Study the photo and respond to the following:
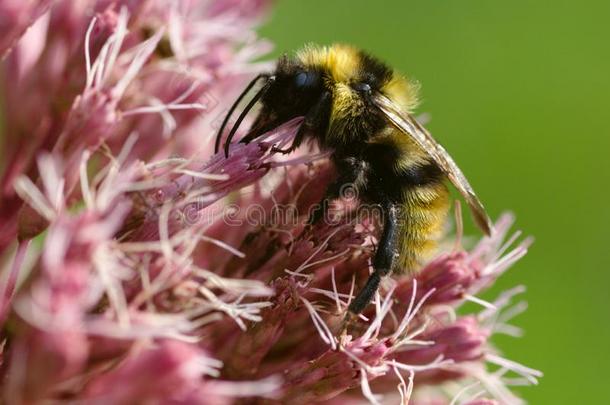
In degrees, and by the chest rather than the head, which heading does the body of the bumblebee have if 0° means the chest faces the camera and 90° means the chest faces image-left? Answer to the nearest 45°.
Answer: approximately 90°
